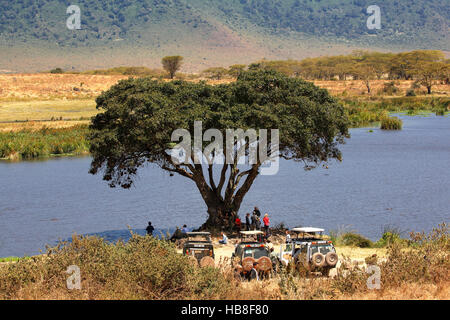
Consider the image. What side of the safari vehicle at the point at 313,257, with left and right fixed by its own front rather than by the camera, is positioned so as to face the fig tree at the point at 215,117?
front

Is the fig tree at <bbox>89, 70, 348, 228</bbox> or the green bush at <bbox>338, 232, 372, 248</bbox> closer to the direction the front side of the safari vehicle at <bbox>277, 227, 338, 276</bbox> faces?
the fig tree

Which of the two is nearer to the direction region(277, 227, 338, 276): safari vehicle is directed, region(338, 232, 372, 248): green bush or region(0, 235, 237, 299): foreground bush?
the green bush

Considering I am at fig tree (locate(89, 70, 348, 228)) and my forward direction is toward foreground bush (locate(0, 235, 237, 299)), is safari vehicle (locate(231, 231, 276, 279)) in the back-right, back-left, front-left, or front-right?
front-left

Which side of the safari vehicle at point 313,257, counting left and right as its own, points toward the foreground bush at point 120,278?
left

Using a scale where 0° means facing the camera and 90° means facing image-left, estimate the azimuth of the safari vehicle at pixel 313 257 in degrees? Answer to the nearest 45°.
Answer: approximately 135°

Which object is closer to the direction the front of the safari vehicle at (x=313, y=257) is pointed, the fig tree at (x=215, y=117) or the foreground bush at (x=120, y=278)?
the fig tree

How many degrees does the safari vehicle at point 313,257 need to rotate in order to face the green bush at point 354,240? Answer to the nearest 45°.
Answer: approximately 45° to its right

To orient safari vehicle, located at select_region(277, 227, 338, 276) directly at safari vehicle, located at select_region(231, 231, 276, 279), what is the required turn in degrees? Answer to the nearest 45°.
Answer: approximately 90° to its left
